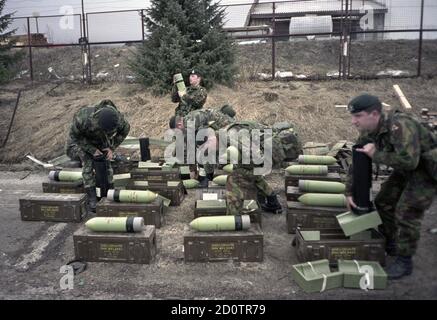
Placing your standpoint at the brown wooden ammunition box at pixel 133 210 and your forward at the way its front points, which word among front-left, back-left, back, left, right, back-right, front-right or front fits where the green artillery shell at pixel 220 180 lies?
back-left

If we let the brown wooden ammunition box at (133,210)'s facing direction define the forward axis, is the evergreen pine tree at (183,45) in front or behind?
behind

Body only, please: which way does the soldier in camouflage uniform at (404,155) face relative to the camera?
to the viewer's left

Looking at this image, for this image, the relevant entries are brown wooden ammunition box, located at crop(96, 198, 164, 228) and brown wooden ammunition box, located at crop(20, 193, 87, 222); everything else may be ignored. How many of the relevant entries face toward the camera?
2

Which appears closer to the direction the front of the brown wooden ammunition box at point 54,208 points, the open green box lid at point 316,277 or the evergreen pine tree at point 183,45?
the open green box lid

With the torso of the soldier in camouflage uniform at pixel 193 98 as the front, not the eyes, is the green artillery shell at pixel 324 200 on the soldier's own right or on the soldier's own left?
on the soldier's own left

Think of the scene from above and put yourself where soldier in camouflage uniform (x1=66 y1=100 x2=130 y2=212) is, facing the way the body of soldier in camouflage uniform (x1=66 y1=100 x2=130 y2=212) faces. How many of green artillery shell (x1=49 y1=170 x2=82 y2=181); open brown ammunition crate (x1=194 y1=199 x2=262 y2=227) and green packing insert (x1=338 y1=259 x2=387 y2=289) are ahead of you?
2

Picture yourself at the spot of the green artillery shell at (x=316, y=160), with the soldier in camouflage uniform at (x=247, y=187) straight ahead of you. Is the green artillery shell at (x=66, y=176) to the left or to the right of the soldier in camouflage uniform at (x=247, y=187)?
right

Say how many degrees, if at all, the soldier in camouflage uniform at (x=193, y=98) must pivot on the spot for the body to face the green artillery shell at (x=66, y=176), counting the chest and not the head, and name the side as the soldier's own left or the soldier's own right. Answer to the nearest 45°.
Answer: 0° — they already face it

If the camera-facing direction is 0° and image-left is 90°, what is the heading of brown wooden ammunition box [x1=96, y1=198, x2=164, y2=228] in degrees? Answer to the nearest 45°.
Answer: approximately 0°
